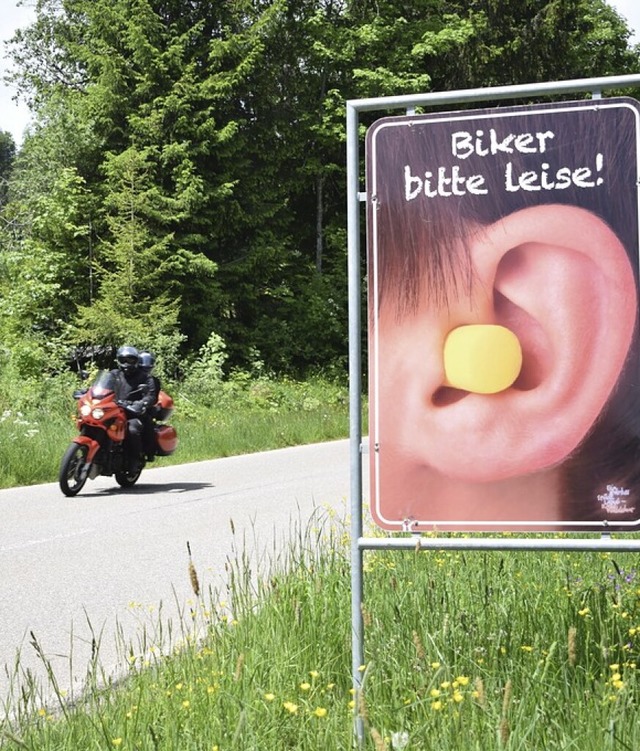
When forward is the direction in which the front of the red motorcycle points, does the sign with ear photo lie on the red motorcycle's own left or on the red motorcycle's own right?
on the red motorcycle's own left

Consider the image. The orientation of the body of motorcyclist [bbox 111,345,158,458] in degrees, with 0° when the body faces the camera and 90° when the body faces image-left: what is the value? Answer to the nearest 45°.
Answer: approximately 45°

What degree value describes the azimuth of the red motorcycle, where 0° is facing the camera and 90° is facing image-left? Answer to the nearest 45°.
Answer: approximately 45°

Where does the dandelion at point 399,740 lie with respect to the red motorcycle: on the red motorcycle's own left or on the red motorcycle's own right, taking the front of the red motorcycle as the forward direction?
on the red motorcycle's own left
